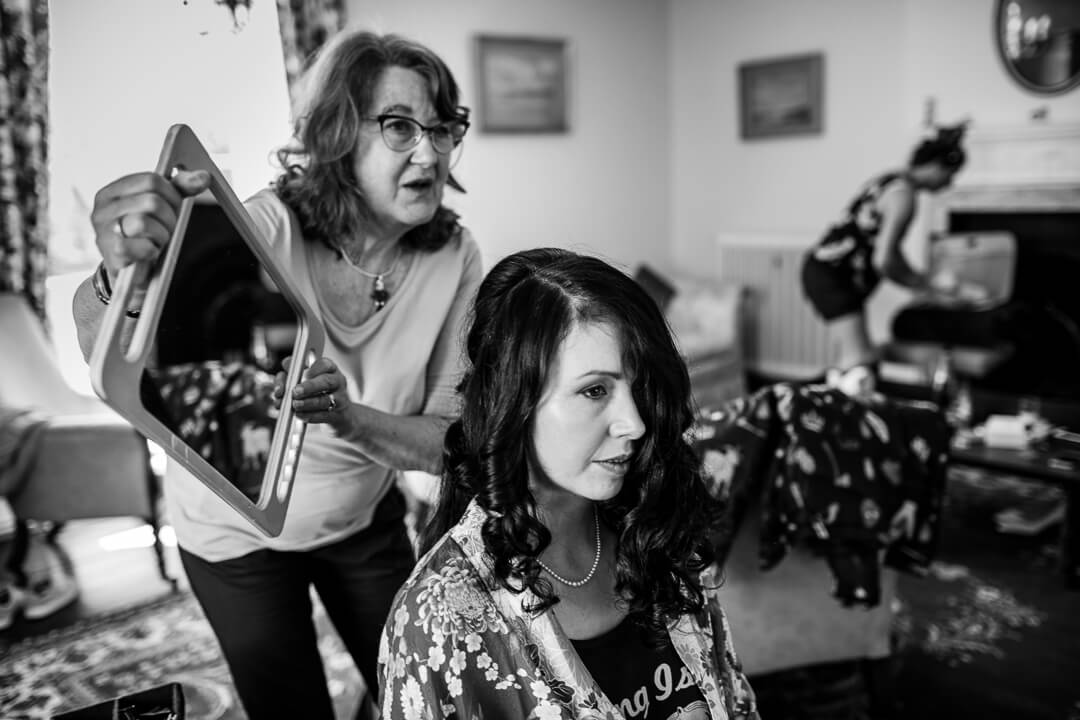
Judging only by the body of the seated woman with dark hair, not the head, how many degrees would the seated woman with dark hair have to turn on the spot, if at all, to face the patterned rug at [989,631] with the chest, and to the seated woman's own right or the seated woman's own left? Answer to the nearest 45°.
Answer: approximately 90° to the seated woman's own left

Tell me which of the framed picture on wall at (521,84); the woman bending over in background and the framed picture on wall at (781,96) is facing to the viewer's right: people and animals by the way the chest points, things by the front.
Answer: the woman bending over in background

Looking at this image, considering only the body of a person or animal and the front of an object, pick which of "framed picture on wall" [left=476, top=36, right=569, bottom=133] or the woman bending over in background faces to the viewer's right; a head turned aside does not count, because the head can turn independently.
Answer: the woman bending over in background

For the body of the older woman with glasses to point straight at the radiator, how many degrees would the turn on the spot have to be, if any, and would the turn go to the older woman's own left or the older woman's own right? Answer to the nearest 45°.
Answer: approximately 90° to the older woman's own left

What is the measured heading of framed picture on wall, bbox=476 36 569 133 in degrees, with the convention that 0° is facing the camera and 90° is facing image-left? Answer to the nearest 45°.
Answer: approximately 0°

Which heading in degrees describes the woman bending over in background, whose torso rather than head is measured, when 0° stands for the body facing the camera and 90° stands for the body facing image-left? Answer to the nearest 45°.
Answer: approximately 270°

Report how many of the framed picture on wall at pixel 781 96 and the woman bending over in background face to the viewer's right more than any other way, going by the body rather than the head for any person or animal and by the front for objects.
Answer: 1

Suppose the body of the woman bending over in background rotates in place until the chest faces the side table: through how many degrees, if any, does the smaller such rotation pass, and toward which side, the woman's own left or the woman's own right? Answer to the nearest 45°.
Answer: approximately 45° to the woman's own right

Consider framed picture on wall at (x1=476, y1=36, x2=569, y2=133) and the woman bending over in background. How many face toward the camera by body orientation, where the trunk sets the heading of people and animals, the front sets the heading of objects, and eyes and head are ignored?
1

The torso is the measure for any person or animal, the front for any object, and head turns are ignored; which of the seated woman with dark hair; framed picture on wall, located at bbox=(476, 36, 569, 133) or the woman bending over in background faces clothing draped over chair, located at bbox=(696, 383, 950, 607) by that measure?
the framed picture on wall

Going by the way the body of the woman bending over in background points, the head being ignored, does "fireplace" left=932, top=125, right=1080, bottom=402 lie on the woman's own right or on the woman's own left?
on the woman's own left

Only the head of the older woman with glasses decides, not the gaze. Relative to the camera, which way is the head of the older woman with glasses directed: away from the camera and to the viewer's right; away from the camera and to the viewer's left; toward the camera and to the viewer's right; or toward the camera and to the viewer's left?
toward the camera and to the viewer's right

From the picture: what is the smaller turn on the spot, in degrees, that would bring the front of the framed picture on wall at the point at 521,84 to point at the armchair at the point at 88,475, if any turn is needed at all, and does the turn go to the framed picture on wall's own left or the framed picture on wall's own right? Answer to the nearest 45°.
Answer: approximately 45° to the framed picture on wall's own right
